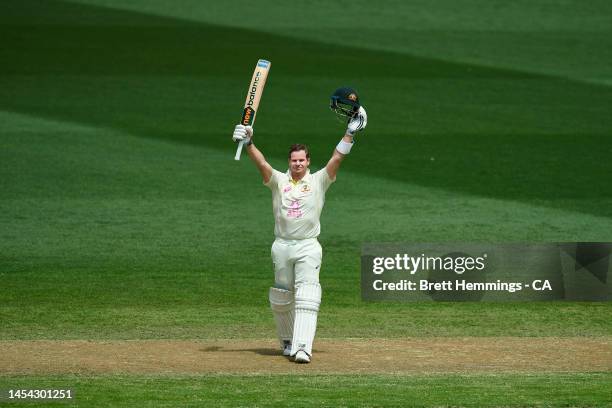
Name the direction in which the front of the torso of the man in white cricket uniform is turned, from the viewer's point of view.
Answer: toward the camera

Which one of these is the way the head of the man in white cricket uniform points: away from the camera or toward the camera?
toward the camera
